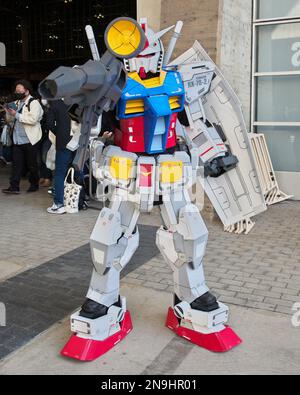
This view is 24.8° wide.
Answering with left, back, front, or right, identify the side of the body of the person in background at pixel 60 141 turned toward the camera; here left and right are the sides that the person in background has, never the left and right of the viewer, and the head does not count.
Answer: left

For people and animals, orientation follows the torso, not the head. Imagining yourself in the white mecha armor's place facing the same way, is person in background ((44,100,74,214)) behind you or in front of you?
behind

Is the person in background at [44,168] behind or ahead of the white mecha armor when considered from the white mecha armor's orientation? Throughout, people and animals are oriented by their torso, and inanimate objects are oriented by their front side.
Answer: behind

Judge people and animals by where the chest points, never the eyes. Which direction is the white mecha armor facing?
toward the camera

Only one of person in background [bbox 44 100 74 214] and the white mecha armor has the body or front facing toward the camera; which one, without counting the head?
the white mecha armor

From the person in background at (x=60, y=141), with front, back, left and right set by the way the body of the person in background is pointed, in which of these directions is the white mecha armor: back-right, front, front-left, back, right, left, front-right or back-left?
left

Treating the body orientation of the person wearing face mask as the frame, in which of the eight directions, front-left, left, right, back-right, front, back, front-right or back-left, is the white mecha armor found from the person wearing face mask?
front-left
